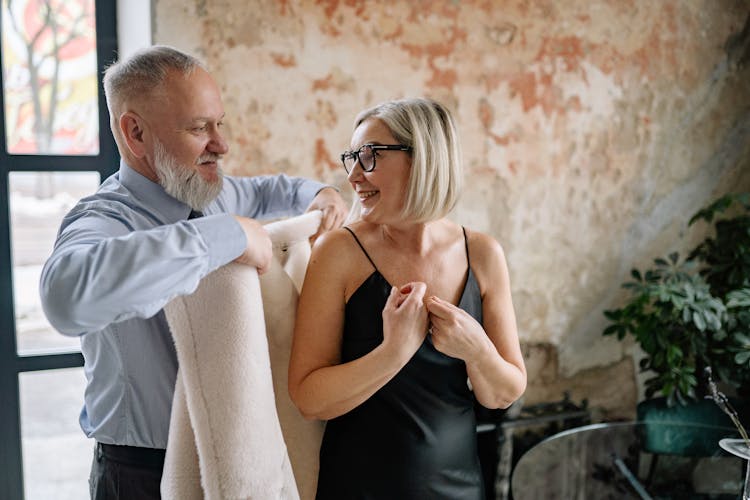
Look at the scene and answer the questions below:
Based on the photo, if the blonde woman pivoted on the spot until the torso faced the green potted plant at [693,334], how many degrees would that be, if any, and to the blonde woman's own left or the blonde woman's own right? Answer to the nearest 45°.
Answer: approximately 135° to the blonde woman's own left

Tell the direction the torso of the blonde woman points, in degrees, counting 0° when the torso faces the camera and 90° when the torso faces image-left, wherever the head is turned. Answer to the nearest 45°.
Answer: approximately 0°

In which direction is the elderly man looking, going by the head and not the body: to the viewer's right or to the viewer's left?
to the viewer's right
